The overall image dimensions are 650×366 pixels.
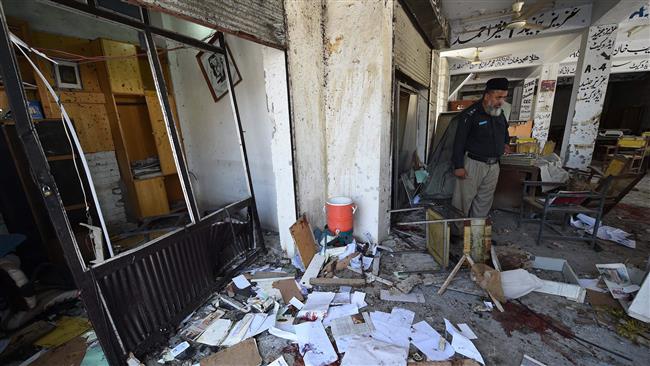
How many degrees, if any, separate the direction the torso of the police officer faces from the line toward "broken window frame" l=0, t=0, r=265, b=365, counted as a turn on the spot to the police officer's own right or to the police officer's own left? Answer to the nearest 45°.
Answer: approximately 90° to the police officer's own right

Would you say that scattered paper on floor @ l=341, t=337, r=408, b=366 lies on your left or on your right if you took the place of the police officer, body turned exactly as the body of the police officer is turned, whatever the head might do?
on your right

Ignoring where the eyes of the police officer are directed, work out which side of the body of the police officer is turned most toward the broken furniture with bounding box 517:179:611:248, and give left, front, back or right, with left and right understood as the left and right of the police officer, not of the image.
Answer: left

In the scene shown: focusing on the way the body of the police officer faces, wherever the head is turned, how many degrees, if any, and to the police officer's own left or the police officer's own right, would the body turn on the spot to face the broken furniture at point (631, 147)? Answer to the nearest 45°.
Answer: approximately 90° to the police officer's own left

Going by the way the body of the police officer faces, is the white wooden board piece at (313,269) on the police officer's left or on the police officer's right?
on the police officer's right

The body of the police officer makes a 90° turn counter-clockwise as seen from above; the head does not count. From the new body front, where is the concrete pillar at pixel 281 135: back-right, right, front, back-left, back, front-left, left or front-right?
back

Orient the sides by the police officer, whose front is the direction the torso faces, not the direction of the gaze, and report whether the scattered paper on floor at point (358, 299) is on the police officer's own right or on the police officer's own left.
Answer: on the police officer's own right

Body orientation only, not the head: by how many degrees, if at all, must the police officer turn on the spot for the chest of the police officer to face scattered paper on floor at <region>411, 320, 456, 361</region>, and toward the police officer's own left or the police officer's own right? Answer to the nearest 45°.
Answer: approximately 45° to the police officer's own right

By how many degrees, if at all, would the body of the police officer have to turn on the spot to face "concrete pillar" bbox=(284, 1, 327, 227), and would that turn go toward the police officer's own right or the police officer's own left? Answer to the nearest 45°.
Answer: approximately 90° to the police officer's own right
